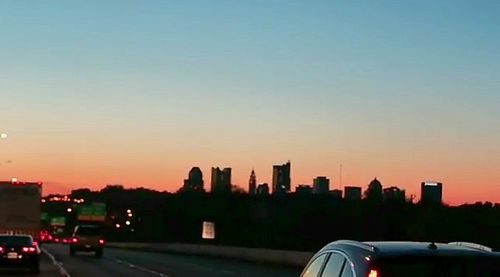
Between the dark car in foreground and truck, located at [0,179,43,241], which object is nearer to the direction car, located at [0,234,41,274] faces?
the truck

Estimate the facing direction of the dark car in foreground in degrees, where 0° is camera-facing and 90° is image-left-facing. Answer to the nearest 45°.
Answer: approximately 135°

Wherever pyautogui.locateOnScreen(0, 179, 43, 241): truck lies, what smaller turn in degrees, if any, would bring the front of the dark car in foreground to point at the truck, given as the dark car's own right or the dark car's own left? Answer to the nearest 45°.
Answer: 0° — it already faces it

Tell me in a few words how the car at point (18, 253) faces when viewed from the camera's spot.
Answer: facing away from the viewer

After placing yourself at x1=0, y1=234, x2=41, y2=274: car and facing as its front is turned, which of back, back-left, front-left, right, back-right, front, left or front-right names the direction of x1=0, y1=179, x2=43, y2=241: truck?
front

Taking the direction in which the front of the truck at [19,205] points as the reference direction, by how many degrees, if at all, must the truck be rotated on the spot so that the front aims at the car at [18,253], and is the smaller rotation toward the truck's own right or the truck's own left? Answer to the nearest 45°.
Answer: approximately 180°

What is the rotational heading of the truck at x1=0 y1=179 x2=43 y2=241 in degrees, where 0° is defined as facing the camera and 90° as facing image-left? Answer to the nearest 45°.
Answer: approximately 180°

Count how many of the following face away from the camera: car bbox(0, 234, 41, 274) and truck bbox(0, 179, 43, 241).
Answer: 2

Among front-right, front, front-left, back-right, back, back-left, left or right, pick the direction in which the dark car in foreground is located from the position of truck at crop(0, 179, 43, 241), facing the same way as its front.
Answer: back
